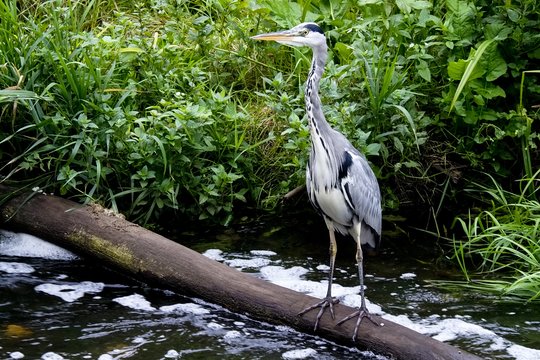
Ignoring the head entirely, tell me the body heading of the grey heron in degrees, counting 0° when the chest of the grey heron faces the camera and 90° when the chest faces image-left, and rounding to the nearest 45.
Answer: approximately 45°
